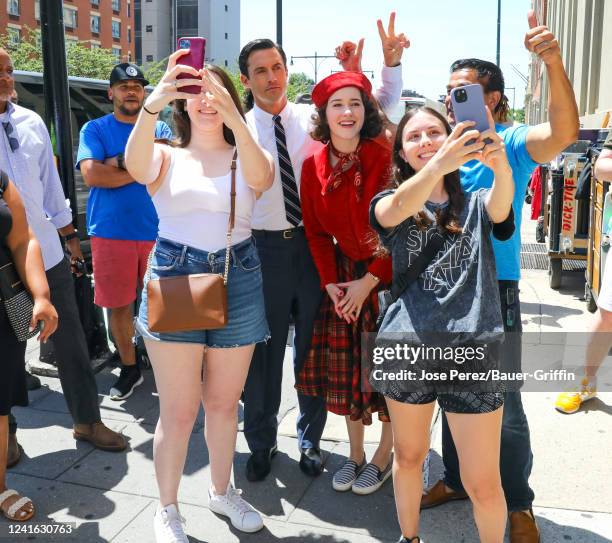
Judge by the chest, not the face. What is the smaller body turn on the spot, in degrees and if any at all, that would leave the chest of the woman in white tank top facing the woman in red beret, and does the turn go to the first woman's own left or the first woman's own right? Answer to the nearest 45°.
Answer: approximately 90° to the first woman's own left

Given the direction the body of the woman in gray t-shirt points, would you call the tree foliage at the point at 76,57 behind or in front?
behind

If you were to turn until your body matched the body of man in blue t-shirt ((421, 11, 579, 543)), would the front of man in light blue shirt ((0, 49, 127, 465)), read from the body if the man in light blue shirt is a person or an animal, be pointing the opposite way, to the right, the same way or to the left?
to the left

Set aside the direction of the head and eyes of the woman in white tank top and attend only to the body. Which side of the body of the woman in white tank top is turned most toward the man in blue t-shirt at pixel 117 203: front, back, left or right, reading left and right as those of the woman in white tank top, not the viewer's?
back

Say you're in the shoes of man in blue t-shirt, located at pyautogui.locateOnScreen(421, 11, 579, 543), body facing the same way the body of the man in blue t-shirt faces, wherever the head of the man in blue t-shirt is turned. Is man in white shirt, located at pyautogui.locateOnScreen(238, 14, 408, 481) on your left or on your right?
on your right

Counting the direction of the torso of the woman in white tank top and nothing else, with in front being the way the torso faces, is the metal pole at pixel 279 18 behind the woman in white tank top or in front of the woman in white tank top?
behind

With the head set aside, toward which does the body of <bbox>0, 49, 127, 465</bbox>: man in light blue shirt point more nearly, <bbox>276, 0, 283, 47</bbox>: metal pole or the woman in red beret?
the woman in red beret

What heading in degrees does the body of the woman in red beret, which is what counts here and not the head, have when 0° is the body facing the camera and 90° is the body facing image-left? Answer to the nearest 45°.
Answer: approximately 0°

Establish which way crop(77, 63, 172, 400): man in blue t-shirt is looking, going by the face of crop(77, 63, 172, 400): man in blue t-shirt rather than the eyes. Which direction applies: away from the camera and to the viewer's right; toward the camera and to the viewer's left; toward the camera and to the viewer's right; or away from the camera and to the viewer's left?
toward the camera and to the viewer's right
